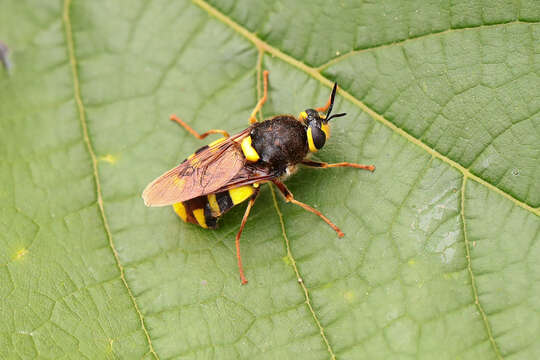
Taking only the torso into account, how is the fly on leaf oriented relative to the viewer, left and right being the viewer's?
facing away from the viewer and to the right of the viewer
